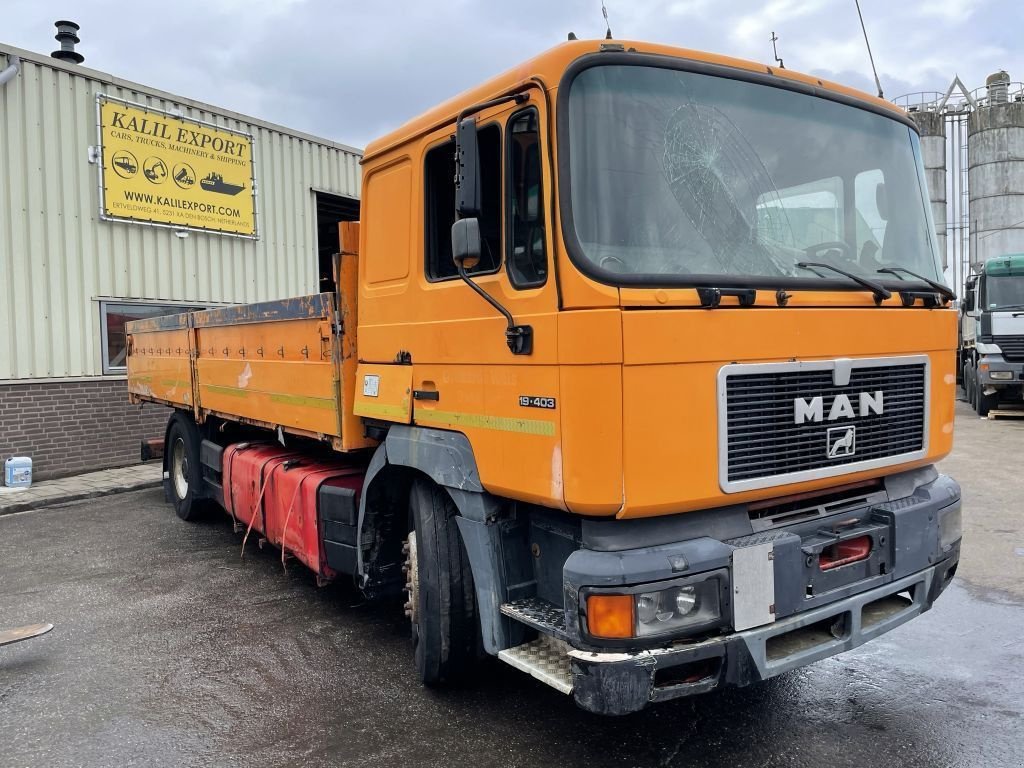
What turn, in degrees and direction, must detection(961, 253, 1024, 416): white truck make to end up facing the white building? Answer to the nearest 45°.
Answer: approximately 45° to its right

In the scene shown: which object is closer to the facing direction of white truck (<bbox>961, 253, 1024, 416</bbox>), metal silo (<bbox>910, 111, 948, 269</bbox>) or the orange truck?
the orange truck

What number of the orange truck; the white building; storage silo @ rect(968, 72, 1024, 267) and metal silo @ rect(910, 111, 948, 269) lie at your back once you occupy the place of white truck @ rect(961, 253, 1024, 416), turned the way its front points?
2

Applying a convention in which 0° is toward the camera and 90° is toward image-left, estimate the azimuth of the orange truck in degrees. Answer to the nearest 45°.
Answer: approximately 315°

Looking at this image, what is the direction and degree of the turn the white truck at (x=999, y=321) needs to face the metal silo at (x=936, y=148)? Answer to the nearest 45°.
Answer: approximately 180°

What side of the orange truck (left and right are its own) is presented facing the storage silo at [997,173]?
left

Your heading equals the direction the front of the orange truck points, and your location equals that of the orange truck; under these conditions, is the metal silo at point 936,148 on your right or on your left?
on your left

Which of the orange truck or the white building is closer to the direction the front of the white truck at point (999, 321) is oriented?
the orange truck

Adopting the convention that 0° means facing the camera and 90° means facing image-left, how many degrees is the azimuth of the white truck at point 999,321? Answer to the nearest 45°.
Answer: approximately 0°

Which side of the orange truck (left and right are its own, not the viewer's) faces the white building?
back

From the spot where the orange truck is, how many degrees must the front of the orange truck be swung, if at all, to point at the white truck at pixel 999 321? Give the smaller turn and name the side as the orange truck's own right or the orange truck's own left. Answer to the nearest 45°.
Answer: approximately 90° to the orange truck's own left

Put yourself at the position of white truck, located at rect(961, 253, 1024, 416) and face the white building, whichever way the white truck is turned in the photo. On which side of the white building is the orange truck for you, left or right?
left

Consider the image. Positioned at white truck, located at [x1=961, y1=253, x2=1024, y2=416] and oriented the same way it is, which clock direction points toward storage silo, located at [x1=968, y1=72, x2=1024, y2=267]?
The storage silo is roughly at 6 o'clock from the white truck.
